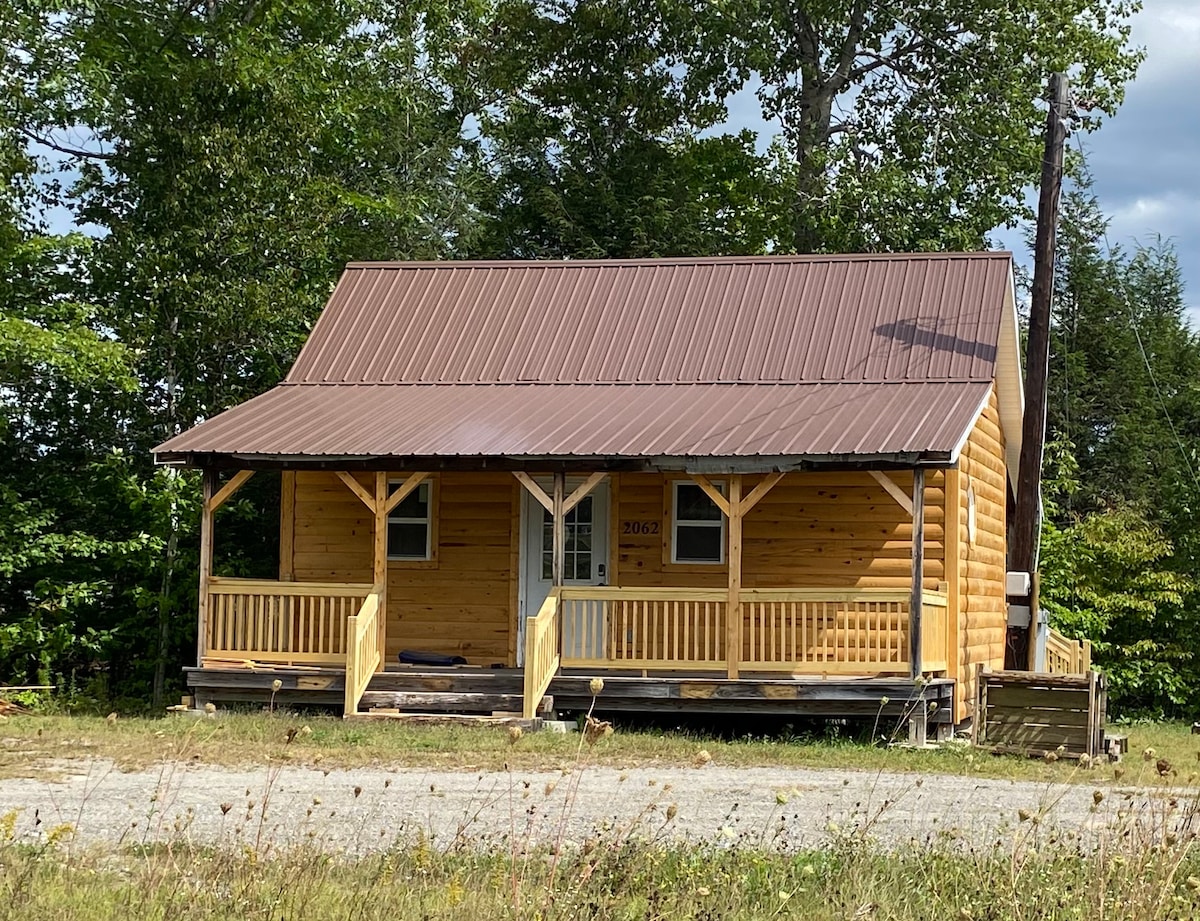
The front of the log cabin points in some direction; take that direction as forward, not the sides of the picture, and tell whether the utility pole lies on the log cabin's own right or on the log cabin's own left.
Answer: on the log cabin's own left

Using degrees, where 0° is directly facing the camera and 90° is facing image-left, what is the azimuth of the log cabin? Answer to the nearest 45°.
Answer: approximately 0°

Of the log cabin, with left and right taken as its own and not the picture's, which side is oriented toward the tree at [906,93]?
back

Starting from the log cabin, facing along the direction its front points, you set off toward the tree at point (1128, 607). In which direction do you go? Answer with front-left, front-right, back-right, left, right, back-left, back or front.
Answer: back-left

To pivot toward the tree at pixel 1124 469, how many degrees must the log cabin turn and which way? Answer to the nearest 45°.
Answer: approximately 135° to its left

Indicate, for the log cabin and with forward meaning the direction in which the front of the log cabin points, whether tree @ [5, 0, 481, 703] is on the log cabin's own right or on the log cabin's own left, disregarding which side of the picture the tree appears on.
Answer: on the log cabin's own right

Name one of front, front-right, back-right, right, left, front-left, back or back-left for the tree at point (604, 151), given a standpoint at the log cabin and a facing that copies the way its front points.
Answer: back

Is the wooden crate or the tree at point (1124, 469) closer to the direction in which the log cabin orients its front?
the wooden crate
